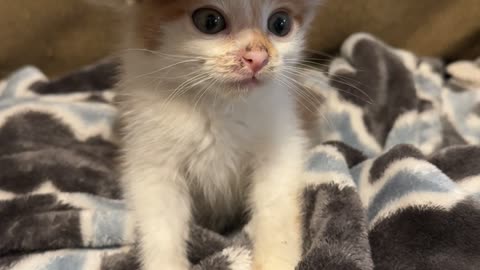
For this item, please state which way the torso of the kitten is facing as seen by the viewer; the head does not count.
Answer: toward the camera
